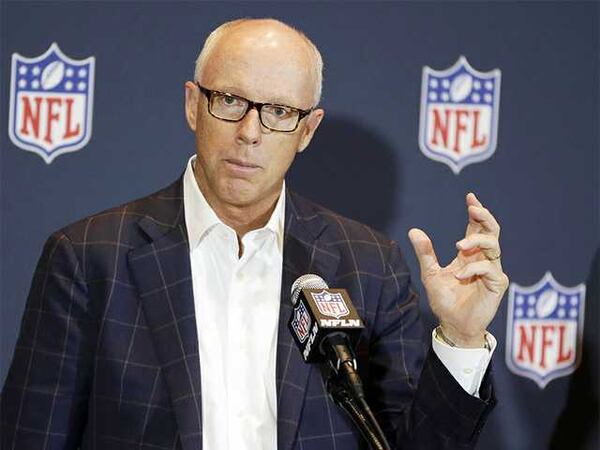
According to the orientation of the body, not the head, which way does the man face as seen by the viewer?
toward the camera

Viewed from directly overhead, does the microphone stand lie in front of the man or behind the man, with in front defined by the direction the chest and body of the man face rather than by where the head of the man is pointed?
in front
